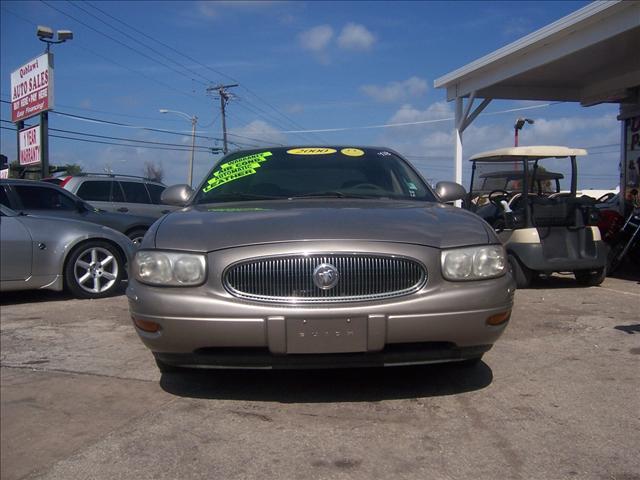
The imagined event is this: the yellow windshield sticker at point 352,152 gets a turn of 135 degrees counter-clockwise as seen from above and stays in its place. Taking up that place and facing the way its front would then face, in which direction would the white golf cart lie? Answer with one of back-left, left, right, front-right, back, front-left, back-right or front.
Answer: front

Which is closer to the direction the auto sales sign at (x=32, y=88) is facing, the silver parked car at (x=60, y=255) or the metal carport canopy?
the silver parked car

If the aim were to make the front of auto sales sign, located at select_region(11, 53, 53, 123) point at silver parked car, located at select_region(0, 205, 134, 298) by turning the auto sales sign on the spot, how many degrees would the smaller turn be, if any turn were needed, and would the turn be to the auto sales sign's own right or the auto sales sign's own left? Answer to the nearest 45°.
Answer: approximately 45° to the auto sales sign's own left

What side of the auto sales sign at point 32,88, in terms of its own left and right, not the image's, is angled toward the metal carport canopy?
left

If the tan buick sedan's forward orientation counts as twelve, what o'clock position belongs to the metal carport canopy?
The metal carport canopy is roughly at 7 o'clock from the tan buick sedan.

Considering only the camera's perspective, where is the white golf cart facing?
facing away from the viewer and to the left of the viewer

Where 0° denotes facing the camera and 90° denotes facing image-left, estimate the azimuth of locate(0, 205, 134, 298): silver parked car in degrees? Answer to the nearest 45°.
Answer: approximately 270°

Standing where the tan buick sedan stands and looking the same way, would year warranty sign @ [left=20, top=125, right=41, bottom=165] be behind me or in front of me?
behind
